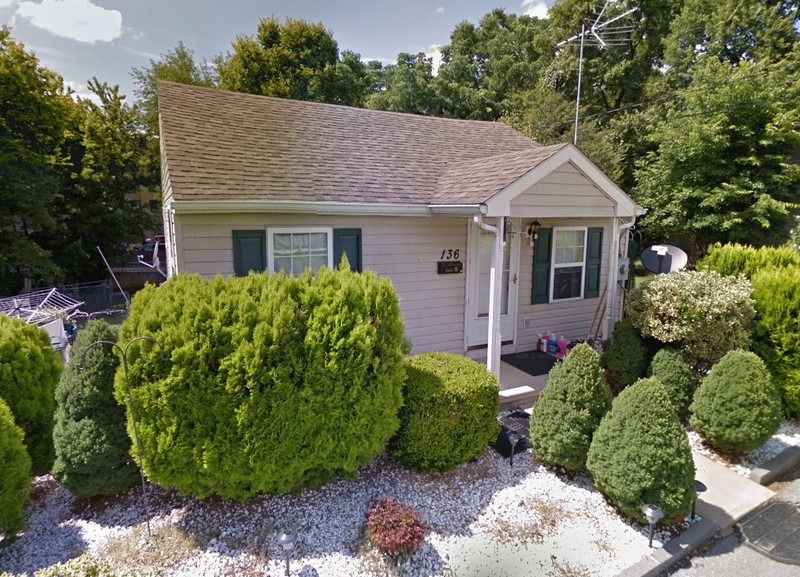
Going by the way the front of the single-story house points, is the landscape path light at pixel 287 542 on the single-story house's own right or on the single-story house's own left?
on the single-story house's own right

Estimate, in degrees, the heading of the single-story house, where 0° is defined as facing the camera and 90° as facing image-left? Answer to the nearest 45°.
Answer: approximately 315°

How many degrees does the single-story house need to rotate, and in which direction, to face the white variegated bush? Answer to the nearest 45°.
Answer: approximately 45° to its left

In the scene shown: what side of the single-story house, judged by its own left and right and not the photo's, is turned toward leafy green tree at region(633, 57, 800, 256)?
left

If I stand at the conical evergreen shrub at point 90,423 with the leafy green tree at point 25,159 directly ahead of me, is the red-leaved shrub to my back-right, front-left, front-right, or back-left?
back-right

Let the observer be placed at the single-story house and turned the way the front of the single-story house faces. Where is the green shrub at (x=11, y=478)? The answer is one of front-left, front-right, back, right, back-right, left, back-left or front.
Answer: right

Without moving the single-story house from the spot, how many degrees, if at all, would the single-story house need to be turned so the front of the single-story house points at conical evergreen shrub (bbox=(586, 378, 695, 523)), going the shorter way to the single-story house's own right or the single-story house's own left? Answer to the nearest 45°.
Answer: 0° — it already faces it

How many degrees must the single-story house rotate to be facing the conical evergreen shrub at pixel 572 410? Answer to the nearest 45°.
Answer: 0° — it already faces it

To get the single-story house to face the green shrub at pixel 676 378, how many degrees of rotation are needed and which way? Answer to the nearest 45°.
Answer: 0° — it already faces it

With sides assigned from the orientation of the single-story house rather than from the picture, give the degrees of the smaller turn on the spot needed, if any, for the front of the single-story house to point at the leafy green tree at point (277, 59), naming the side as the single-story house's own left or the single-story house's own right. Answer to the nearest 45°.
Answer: approximately 135° to the single-story house's own left

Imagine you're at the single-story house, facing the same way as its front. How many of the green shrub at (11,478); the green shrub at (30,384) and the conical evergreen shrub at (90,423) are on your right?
3

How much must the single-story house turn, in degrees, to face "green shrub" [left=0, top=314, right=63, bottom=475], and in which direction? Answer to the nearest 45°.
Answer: approximately 90° to its right
